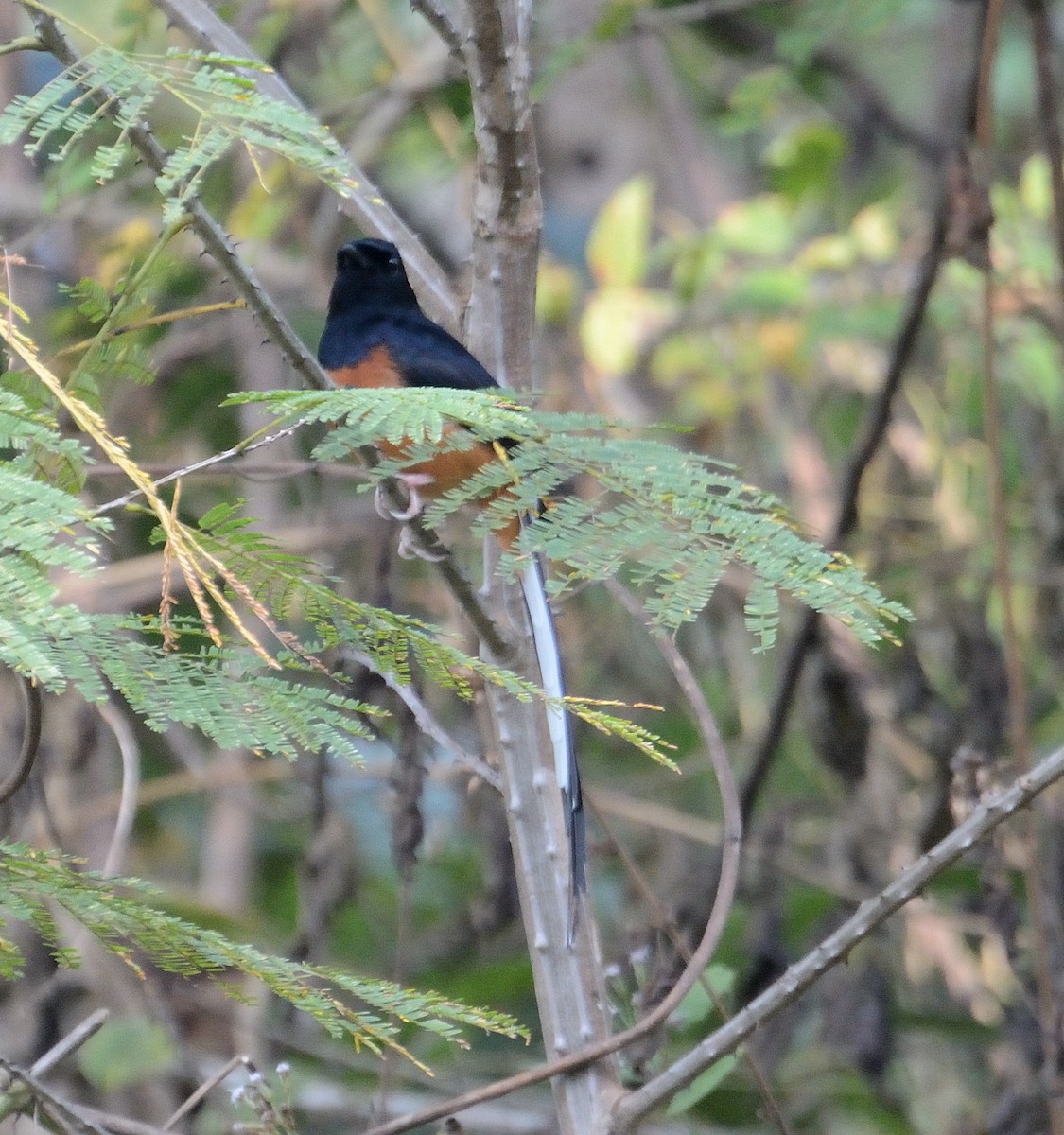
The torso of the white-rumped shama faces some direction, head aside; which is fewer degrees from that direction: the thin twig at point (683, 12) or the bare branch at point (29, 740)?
the bare branch

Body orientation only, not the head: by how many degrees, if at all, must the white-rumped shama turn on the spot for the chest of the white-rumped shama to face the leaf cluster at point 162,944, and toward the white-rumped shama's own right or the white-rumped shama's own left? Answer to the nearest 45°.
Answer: approximately 45° to the white-rumped shama's own left

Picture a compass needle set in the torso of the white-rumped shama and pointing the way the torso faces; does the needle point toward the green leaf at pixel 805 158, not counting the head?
no

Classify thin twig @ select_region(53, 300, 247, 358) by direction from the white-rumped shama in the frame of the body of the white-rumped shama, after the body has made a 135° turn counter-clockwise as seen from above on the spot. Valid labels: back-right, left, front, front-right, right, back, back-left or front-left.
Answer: right

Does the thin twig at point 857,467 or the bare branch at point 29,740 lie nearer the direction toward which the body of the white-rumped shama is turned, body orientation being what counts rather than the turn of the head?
the bare branch

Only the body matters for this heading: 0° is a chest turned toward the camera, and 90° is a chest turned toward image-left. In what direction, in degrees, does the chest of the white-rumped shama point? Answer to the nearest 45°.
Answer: approximately 45°

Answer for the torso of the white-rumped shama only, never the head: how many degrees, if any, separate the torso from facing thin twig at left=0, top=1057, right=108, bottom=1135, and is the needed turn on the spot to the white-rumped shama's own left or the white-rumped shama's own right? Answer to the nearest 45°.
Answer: approximately 45° to the white-rumped shama's own left
